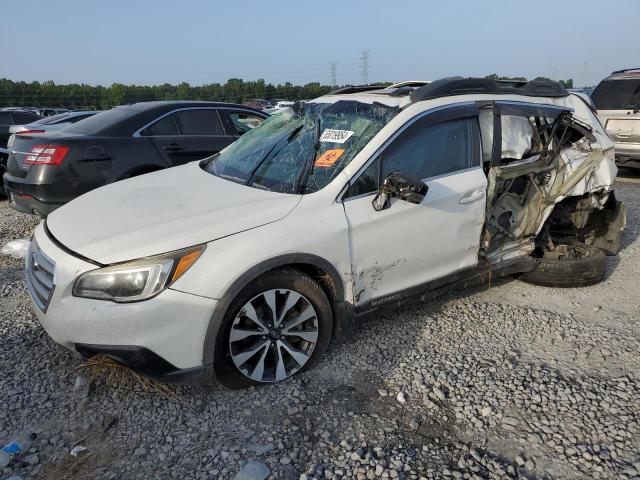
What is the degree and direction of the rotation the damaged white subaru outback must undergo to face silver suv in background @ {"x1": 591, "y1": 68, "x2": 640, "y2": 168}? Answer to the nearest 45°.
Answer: approximately 180°

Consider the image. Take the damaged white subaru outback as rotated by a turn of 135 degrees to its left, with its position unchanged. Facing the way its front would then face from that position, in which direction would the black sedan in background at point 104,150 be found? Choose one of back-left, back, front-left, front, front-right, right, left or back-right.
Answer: back-left

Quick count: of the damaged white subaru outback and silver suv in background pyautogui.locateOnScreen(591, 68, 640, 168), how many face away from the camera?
1

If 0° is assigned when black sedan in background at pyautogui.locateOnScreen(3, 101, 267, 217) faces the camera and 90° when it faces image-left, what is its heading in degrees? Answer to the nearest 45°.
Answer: approximately 225°

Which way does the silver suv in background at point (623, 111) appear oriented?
away from the camera

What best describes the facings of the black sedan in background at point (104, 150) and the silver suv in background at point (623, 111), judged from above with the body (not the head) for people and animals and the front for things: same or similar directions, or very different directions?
same or similar directions

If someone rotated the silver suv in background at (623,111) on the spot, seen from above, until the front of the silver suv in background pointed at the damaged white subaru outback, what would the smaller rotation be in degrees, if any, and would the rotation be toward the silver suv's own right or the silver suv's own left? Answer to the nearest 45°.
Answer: approximately 180°

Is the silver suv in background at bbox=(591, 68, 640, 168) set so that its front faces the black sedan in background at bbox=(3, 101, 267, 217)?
no

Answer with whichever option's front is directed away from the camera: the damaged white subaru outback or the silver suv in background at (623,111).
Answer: the silver suv in background

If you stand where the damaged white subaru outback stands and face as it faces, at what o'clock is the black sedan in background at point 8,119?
The black sedan in background is roughly at 3 o'clock from the damaged white subaru outback.

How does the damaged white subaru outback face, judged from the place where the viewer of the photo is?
facing the viewer and to the left of the viewer
